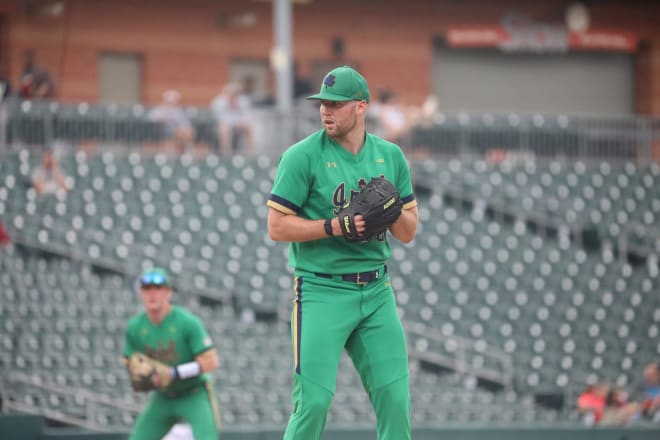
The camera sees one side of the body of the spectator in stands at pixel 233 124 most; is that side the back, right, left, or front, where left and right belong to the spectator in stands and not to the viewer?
front

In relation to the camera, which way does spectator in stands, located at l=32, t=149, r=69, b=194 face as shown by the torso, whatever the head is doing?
toward the camera

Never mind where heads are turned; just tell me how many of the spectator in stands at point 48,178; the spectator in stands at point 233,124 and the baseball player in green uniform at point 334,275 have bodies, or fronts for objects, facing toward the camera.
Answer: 3

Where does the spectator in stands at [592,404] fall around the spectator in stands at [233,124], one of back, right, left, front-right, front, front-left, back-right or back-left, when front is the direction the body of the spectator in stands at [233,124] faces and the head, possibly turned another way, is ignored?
front-left

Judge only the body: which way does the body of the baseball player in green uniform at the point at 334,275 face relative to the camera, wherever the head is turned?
toward the camera

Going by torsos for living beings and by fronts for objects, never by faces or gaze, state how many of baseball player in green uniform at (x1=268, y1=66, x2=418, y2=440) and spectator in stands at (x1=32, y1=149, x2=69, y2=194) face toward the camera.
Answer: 2

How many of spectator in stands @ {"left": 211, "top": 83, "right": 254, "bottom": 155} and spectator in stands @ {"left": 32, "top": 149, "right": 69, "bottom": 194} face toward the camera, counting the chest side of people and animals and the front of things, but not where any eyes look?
2

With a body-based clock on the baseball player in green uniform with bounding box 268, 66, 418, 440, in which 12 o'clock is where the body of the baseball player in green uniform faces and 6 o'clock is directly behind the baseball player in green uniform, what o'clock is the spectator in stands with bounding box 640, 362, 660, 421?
The spectator in stands is roughly at 7 o'clock from the baseball player in green uniform.

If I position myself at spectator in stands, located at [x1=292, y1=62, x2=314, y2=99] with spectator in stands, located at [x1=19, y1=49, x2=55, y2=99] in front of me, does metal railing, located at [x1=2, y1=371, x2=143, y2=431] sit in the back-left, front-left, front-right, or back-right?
front-left

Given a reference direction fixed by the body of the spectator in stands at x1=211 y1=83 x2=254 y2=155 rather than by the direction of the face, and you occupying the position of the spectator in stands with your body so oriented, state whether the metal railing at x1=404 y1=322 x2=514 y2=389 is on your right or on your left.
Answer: on your left

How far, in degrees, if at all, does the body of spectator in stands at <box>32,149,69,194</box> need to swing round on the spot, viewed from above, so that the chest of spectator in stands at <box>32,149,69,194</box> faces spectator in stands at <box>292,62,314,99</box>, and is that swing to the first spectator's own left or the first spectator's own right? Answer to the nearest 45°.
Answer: approximately 135° to the first spectator's own left

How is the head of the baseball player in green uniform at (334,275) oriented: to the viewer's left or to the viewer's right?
to the viewer's left

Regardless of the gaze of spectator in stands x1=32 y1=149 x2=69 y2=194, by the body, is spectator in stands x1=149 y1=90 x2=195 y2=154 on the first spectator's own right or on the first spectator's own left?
on the first spectator's own left

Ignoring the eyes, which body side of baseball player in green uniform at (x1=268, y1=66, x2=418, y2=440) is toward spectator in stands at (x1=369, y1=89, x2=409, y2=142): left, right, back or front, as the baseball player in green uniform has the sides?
back
